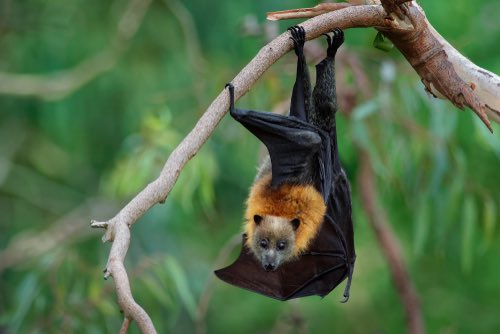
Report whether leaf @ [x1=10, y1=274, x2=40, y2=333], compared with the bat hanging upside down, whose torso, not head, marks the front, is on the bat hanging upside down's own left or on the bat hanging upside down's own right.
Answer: on the bat hanging upside down's own right

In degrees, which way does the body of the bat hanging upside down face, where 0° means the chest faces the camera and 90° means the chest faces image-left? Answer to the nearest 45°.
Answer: approximately 0°

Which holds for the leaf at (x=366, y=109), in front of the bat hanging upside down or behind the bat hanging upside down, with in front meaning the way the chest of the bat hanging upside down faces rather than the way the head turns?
behind
